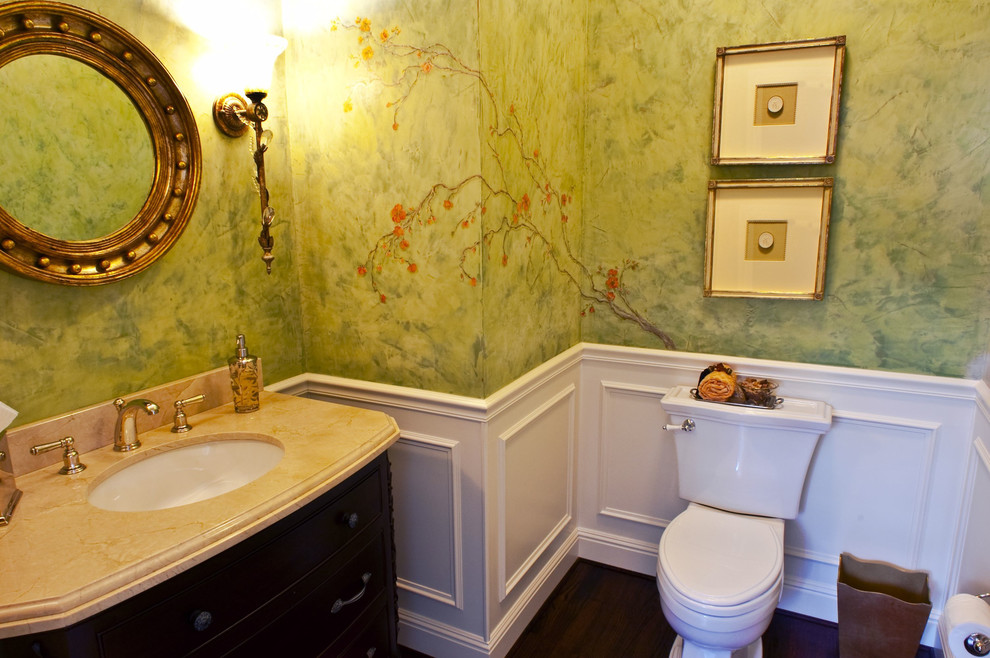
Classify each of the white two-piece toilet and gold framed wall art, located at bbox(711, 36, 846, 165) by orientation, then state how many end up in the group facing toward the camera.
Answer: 2

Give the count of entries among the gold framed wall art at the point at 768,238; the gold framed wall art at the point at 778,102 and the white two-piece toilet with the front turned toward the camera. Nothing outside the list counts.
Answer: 3

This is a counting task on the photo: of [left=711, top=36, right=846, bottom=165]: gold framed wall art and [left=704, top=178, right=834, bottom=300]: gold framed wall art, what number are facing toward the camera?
2

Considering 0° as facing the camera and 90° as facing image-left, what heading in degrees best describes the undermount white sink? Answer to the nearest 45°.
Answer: approximately 315°

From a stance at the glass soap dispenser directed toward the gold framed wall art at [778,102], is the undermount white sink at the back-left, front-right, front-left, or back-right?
back-right

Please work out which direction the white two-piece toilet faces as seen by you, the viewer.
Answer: facing the viewer

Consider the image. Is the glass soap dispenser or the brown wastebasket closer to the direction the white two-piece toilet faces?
the glass soap dispenser

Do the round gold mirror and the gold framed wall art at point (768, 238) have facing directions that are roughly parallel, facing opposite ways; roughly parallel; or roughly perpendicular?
roughly perpendicular

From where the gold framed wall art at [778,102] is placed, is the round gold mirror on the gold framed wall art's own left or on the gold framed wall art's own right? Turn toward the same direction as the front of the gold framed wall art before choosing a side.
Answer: on the gold framed wall art's own right

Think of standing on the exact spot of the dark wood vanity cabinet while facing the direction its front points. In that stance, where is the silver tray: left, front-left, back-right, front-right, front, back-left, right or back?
front-left

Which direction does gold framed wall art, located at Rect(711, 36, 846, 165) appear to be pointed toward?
toward the camera

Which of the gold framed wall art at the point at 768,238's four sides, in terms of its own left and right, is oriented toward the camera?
front

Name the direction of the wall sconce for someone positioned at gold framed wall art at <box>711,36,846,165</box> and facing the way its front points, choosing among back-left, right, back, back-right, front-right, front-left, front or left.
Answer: front-right
